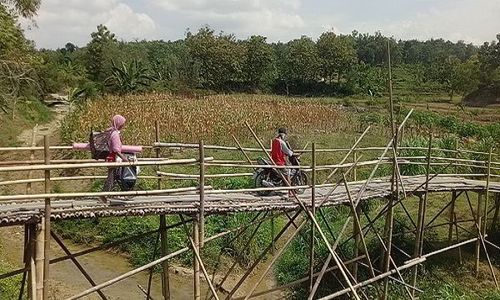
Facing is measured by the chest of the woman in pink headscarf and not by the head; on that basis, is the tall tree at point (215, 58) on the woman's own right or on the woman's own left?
on the woman's own left

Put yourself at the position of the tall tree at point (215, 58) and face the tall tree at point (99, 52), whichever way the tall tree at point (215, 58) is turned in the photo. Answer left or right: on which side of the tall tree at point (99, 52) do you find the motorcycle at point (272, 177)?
left

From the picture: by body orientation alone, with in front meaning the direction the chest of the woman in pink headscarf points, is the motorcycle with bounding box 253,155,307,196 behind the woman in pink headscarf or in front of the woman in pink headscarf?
in front

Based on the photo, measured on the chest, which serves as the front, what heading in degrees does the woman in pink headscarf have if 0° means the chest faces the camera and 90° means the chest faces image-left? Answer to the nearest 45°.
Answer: approximately 270°

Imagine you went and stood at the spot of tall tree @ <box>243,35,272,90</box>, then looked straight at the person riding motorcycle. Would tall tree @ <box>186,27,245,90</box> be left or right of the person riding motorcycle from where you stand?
right

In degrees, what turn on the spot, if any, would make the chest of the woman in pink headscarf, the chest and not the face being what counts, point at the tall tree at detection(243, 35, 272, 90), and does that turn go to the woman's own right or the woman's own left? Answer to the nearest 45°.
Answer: approximately 90° to the woman's own left
